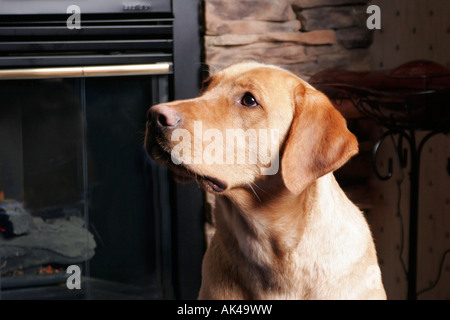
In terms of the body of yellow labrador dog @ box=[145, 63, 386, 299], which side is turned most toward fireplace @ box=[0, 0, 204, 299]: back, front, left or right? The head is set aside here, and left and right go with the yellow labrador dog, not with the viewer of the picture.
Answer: right

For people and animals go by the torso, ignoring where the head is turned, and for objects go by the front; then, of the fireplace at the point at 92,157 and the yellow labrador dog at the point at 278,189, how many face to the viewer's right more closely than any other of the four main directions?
0

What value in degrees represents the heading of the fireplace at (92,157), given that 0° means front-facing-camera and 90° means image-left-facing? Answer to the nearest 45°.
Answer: approximately 0°

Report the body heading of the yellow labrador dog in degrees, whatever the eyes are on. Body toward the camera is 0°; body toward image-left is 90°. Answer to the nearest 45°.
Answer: approximately 45°

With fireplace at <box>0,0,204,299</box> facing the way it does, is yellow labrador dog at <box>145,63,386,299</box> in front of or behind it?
in front

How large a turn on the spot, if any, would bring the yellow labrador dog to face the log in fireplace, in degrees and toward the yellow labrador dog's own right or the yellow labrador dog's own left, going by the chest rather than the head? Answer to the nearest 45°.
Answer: approximately 90° to the yellow labrador dog's own right
